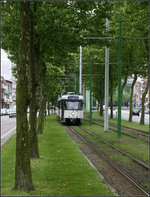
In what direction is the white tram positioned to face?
toward the camera
